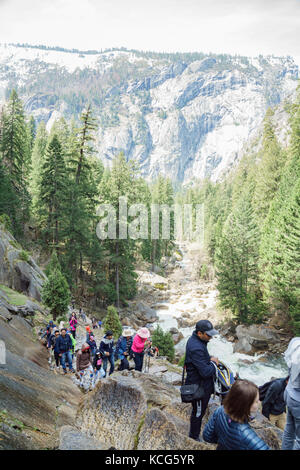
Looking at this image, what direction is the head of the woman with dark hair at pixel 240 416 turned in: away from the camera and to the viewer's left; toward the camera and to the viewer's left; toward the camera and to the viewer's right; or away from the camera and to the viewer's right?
away from the camera and to the viewer's right

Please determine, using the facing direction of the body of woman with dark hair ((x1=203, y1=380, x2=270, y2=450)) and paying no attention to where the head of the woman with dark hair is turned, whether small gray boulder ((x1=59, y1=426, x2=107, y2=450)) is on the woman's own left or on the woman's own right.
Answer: on the woman's own left

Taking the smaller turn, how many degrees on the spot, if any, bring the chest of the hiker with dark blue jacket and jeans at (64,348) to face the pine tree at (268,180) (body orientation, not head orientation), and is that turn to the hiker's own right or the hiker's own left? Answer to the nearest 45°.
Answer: approximately 135° to the hiker's own left
